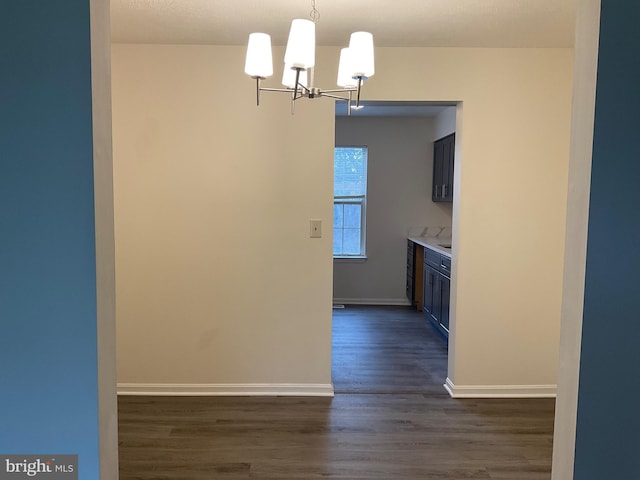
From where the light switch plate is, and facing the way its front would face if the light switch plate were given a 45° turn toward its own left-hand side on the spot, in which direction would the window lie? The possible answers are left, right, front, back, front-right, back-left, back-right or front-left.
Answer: back-left

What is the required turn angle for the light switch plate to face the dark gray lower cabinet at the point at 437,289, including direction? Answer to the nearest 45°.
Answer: approximately 135° to its left

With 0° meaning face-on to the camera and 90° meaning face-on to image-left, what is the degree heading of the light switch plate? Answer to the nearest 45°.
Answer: approximately 0°

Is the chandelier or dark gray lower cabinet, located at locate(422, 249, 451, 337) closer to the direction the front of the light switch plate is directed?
the chandelier

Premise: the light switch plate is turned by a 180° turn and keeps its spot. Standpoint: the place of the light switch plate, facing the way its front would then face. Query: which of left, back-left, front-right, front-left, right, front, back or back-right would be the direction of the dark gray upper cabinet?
front-right

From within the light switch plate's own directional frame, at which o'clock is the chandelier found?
The chandelier is roughly at 12 o'clock from the light switch plate.
